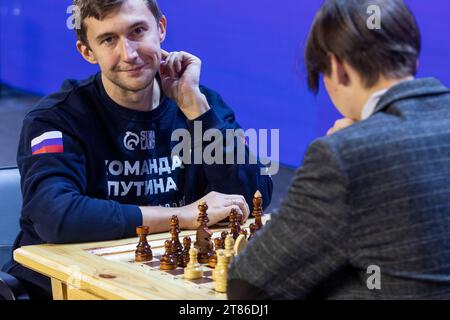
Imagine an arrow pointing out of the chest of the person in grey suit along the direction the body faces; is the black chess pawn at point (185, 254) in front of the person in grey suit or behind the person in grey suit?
in front

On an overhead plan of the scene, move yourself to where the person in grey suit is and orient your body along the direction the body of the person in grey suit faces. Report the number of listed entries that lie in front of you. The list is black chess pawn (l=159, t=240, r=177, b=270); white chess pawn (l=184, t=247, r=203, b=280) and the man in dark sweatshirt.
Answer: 3

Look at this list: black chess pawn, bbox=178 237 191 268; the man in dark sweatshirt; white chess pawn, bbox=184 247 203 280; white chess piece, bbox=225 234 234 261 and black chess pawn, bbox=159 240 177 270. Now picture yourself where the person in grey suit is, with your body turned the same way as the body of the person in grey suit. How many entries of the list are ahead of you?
5

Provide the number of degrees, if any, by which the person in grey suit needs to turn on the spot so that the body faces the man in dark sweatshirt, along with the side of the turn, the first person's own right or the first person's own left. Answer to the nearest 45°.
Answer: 0° — they already face them

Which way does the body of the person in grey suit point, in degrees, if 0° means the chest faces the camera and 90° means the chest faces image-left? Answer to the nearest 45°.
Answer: approximately 135°

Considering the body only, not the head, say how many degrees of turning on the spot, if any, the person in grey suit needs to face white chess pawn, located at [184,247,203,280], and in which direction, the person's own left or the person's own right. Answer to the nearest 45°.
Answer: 0° — they already face it

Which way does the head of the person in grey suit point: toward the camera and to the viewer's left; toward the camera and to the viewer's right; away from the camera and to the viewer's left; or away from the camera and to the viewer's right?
away from the camera and to the viewer's left

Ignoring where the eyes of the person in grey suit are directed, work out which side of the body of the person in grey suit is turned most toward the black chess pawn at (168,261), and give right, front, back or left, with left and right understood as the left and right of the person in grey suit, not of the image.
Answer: front

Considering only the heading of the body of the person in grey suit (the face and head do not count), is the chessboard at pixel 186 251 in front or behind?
in front

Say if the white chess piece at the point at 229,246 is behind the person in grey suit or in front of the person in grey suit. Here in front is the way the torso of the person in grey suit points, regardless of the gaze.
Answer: in front
